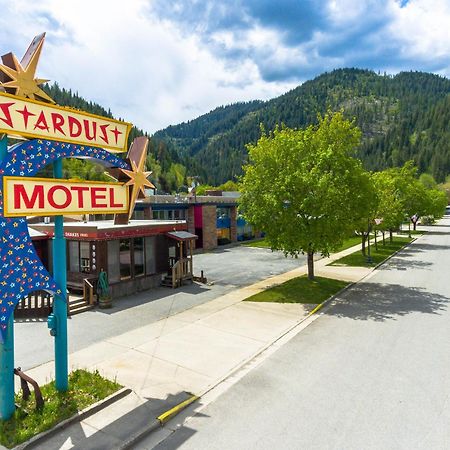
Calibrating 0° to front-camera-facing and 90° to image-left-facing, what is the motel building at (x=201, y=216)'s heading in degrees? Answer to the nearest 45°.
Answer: approximately 315°

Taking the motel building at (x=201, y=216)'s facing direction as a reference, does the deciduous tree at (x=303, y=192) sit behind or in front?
in front

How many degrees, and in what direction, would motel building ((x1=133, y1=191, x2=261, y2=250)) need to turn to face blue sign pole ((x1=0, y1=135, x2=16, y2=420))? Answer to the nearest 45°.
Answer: approximately 45° to its right

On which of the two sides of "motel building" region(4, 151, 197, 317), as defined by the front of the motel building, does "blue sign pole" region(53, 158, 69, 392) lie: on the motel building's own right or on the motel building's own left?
on the motel building's own right

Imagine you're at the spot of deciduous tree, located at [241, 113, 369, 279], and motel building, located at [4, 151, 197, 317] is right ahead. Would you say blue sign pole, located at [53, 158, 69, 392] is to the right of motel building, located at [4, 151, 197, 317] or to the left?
left

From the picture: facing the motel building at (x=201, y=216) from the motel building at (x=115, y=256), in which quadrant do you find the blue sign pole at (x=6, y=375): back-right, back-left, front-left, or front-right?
back-right

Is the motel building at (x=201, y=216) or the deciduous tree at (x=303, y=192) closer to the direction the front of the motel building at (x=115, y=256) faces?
the deciduous tree

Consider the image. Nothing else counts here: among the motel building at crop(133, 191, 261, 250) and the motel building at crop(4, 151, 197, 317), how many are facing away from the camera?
0

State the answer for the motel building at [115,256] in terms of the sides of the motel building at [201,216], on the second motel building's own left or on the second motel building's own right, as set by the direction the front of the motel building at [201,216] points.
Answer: on the second motel building's own right

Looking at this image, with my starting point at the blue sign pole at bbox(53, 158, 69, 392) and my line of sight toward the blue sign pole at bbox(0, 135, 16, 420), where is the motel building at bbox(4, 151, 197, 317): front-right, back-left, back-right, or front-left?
back-right

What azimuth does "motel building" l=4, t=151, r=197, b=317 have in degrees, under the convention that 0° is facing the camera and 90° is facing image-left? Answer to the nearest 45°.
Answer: approximately 315°

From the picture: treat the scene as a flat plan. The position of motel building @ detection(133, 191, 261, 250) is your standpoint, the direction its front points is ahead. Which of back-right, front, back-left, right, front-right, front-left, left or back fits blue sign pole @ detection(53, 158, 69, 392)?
front-right
